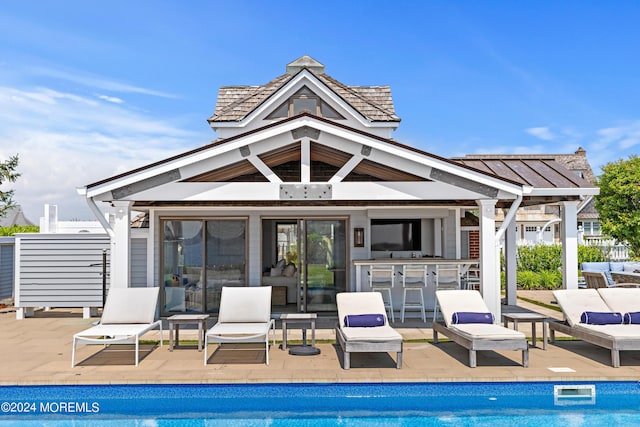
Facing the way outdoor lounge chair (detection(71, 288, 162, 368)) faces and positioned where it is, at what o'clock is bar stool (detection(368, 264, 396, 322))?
The bar stool is roughly at 7 o'clock from the outdoor lounge chair.

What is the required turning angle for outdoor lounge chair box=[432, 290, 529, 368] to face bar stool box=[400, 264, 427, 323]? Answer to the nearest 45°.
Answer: approximately 135° to its left

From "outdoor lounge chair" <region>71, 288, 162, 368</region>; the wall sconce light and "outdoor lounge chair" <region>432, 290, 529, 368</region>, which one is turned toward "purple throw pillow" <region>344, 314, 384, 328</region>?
the wall sconce light

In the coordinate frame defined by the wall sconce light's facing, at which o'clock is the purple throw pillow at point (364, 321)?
The purple throw pillow is roughly at 12 o'clock from the wall sconce light.

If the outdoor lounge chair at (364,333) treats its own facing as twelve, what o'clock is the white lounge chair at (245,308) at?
The white lounge chair is roughly at 4 o'clock from the outdoor lounge chair.

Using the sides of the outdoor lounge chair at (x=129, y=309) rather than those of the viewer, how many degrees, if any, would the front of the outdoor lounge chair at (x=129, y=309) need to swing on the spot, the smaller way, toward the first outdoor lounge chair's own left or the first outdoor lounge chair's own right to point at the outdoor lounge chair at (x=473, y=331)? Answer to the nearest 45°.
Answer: approximately 90° to the first outdoor lounge chair's own left

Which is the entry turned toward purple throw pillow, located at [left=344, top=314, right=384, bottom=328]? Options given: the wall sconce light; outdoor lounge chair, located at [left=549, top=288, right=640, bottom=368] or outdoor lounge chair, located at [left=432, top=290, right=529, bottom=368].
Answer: the wall sconce light

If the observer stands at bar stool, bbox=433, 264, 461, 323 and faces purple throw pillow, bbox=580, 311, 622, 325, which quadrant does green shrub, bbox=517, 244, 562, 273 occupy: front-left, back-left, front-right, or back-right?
back-left

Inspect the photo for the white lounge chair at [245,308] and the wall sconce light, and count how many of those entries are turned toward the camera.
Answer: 2

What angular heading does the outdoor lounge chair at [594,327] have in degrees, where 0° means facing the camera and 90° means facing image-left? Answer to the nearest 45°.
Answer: approximately 315°

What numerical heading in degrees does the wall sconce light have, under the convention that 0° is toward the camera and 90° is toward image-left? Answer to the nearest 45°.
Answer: approximately 0°

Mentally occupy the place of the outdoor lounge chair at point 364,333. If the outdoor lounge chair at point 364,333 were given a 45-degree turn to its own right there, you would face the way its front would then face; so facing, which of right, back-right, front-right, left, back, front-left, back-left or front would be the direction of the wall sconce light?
back-right

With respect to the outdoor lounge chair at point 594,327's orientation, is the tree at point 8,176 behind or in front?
behind
